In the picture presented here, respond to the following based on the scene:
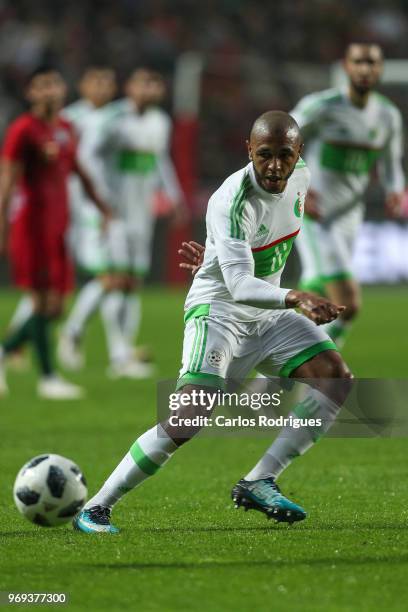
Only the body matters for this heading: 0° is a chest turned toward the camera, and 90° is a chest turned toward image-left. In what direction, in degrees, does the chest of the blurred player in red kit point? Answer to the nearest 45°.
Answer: approximately 315°

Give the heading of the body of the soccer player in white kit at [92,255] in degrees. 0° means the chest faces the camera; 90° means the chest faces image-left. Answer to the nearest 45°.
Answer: approximately 315°

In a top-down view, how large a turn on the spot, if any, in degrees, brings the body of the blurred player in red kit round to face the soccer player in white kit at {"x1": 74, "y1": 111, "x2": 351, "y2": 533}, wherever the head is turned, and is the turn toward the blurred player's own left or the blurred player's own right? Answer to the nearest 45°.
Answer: approximately 45° to the blurred player's own right

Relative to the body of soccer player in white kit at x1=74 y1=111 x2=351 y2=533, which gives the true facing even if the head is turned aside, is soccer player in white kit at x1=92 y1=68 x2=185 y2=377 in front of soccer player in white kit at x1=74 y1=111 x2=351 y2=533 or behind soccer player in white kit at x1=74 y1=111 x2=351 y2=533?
behind

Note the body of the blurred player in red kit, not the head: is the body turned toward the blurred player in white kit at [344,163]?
yes

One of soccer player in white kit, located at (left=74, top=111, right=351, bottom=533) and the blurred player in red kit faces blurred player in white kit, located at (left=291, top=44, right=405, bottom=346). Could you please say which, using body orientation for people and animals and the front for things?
the blurred player in red kit
